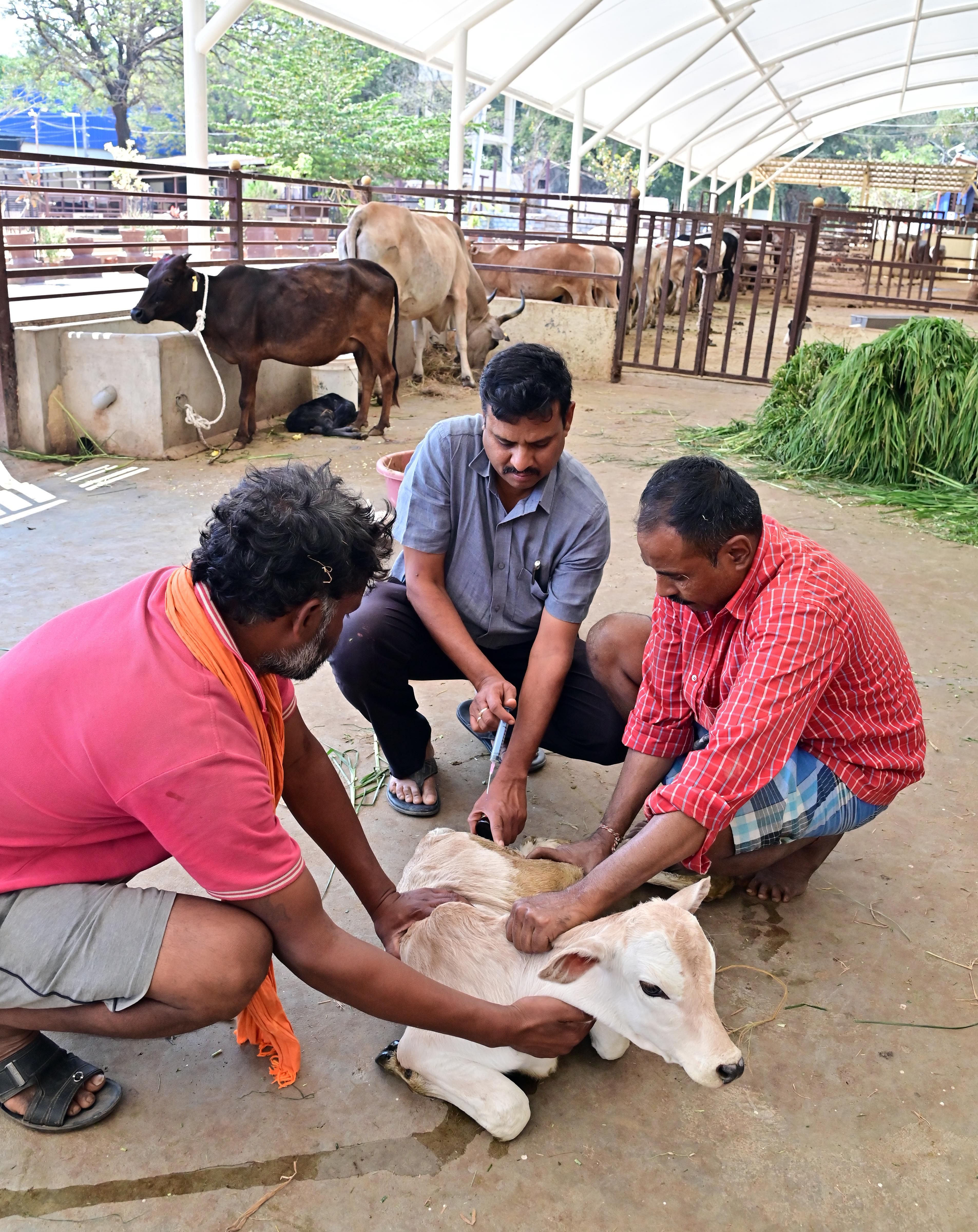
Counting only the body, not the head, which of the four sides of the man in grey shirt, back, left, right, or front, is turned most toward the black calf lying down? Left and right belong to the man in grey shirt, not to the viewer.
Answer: back

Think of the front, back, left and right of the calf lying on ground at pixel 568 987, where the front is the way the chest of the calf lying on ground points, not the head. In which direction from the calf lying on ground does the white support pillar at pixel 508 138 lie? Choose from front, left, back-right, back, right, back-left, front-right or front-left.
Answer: back-left

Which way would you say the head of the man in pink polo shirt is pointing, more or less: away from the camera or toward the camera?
away from the camera

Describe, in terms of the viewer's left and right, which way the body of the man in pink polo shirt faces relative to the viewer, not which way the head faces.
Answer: facing to the right of the viewer

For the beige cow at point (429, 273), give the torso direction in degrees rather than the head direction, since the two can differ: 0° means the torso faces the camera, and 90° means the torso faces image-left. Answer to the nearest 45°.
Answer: approximately 225°

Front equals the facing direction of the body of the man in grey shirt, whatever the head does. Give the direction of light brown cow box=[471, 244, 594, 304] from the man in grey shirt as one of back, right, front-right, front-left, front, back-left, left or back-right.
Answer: back

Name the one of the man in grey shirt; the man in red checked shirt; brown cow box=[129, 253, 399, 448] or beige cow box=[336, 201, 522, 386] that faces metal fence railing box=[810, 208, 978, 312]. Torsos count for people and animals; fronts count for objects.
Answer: the beige cow

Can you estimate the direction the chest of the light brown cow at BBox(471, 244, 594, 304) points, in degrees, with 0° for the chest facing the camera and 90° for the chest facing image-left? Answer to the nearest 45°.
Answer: approximately 90°

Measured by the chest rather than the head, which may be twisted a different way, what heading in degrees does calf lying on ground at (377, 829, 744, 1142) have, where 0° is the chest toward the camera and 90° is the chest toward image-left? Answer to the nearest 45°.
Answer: approximately 315°

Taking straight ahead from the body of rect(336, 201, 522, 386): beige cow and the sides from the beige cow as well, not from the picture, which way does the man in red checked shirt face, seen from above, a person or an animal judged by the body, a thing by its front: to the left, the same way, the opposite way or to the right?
the opposite way

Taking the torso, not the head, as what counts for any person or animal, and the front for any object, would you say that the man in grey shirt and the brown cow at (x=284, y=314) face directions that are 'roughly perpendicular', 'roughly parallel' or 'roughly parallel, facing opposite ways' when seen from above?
roughly perpendicular

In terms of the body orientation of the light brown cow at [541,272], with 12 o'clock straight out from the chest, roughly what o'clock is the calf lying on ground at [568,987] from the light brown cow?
The calf lying on ground is roughly at 9 o'clock from the light brown cow.

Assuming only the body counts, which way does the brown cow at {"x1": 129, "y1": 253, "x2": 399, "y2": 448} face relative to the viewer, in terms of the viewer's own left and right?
facing to the left of the viewer

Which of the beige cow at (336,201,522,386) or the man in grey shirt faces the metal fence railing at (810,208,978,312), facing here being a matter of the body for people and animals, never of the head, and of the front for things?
the beige cow

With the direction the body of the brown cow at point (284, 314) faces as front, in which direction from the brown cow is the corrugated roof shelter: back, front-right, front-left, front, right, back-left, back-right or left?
back-right
